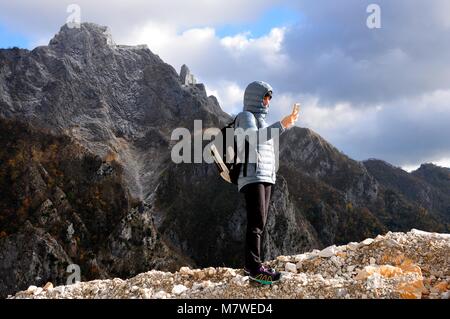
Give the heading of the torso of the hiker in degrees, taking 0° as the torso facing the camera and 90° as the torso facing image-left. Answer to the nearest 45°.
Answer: approximately 270°

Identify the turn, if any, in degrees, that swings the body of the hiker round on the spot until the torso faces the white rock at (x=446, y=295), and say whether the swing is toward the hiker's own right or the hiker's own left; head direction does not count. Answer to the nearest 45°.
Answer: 0° — they already face it

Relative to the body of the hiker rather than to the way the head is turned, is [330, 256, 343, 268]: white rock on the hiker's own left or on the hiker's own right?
on the hiker's own left

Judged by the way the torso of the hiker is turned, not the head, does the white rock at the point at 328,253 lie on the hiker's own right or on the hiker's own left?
on the hiker's own left

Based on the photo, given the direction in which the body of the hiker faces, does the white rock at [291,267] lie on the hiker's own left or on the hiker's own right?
on the hiker's own left
